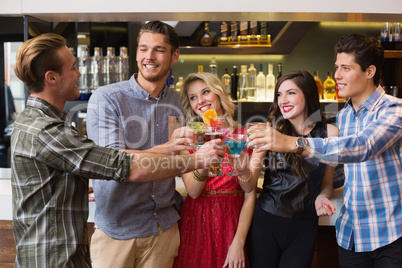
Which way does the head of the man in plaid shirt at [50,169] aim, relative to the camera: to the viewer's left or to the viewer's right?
to the viewer's right

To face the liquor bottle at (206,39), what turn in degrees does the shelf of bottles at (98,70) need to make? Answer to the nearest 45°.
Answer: approximately 135° to its left

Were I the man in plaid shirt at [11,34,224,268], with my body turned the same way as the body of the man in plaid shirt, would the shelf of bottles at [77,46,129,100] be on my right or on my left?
on my left

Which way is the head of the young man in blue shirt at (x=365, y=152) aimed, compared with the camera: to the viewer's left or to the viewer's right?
to the viewer's left

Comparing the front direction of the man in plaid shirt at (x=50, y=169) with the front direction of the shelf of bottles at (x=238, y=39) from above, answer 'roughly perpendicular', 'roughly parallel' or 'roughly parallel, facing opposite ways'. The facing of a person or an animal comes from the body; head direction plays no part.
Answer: roughly perpendicular

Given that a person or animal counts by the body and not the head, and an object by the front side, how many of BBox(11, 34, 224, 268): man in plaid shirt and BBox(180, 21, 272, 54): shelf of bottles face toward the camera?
1

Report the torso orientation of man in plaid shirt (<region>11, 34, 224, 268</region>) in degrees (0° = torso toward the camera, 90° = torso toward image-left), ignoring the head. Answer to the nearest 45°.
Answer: approximately 270°
